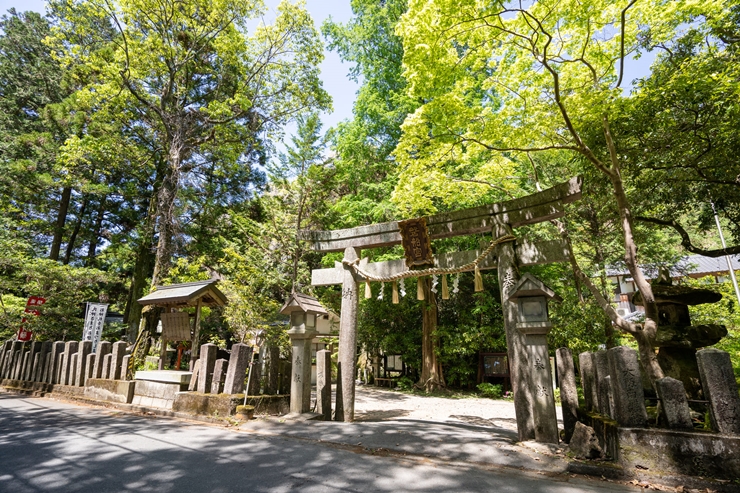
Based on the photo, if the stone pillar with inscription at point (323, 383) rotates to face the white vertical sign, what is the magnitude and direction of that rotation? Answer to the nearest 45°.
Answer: approximately 90° to its right

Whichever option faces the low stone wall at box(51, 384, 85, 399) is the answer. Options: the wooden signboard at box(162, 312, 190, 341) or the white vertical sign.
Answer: the white vertical sign

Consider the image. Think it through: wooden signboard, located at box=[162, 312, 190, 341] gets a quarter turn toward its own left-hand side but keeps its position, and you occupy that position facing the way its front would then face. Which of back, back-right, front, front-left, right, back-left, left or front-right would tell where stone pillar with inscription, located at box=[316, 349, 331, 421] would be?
front-right

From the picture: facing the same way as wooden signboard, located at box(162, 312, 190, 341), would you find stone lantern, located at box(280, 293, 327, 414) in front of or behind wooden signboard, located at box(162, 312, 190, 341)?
in front

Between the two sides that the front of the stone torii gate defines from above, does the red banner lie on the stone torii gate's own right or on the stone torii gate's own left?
on the stone torii gate's own right

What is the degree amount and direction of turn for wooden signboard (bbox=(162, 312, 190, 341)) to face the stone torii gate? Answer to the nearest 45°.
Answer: approximately 45° to its left

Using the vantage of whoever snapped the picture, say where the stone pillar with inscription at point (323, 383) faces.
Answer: facing the viewer and to the left of the viewer

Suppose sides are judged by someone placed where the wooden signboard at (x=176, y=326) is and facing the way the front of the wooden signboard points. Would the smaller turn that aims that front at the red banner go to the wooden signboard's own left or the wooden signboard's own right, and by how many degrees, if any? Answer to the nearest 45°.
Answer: approximately 135° to the wooden signboard's own right

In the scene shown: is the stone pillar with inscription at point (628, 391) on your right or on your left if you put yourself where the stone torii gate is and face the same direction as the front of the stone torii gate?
on your left

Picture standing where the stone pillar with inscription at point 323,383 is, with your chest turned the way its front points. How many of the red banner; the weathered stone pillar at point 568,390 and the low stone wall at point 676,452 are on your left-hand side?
2

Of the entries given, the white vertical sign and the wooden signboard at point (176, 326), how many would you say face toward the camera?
2

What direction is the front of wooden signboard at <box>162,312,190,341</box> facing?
toward the camera

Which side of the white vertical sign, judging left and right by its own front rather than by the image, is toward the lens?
front

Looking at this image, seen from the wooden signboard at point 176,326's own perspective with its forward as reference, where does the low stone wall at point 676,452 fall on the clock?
The low stone wall is roughly at 11 o'clock from the wooden signboard.
